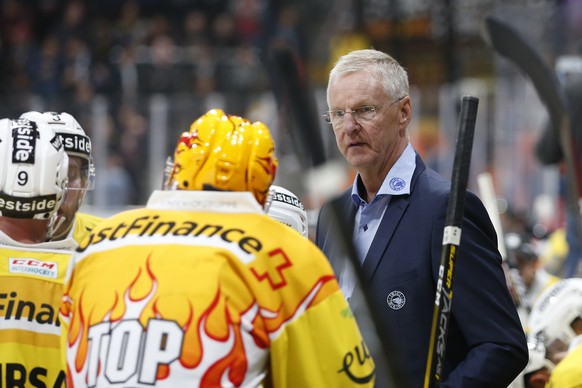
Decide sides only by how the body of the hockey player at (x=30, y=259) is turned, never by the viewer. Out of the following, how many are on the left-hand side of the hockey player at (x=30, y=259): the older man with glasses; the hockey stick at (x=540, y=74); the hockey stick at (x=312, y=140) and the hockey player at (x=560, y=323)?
0

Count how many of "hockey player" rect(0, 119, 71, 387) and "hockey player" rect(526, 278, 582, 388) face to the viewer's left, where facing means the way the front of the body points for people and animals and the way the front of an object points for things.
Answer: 1

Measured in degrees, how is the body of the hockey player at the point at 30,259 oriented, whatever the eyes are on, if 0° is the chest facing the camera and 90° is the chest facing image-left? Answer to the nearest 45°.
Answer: approximately 180°

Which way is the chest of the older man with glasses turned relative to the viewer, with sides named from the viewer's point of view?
facing the viewer and to the left of the viewer

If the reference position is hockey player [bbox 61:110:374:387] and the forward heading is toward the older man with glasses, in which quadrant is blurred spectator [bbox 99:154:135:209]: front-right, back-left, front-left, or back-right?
front-left

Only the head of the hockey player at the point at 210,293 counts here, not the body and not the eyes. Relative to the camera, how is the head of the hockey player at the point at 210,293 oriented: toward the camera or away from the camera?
away from the camera

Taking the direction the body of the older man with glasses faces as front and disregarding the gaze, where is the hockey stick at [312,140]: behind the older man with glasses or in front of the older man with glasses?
in front

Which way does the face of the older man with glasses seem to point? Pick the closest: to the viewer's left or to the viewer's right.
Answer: to the viewer's left

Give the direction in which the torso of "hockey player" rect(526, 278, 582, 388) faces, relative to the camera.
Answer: to the viewer's left

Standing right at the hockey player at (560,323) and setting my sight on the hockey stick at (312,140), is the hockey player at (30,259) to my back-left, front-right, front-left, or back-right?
front-right

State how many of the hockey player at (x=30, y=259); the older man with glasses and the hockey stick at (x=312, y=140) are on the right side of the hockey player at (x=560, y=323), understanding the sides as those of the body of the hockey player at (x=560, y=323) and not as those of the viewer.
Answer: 0

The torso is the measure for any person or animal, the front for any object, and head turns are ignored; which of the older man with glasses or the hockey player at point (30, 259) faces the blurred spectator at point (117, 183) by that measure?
the hockey player
